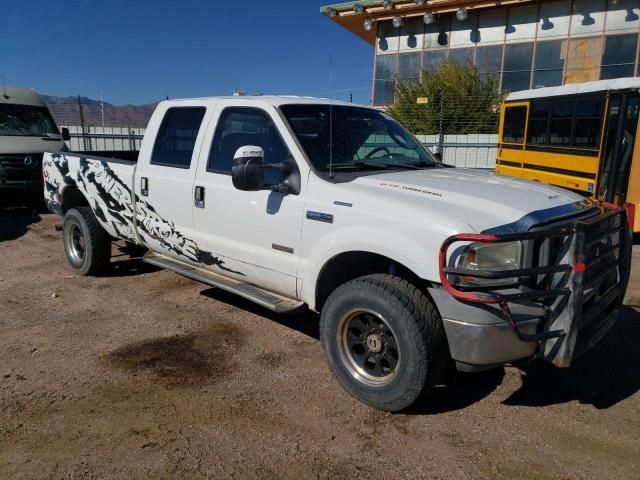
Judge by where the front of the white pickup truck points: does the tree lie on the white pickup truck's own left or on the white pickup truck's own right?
on the white pickup truck's own left

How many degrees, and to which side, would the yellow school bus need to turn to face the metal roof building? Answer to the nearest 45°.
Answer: approximately 135° to its left

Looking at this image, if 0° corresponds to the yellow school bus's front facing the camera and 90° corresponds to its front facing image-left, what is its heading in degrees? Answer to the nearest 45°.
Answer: approximately 315°

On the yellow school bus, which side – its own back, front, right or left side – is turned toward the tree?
back

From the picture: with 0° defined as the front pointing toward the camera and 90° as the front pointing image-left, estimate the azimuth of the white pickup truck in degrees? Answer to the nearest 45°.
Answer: approximately 315°

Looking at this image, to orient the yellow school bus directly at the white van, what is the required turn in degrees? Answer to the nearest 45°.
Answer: approximately 135° to its right

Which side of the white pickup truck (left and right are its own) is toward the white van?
back
